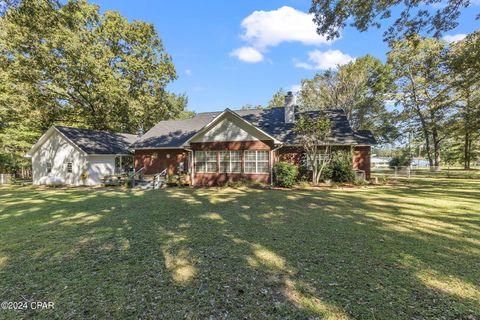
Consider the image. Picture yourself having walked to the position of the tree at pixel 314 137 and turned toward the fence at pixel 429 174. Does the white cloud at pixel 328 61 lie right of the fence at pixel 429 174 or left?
left
